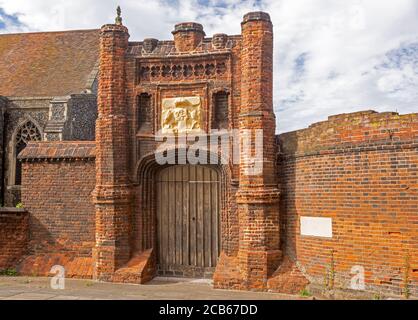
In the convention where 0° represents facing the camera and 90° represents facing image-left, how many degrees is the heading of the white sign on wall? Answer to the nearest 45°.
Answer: approximately 0°

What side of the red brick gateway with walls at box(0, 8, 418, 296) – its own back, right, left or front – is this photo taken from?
front
